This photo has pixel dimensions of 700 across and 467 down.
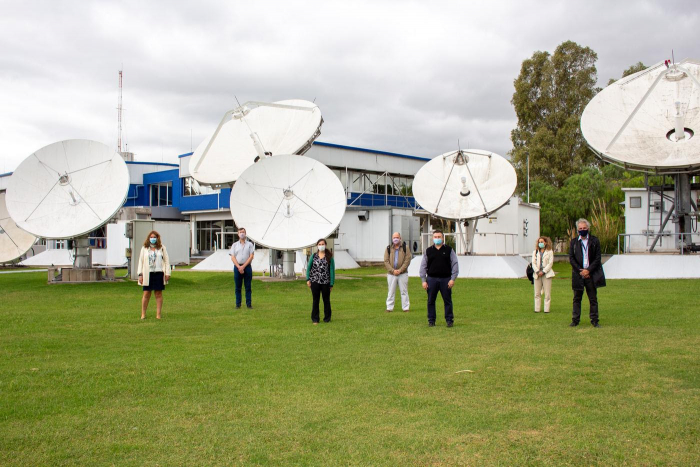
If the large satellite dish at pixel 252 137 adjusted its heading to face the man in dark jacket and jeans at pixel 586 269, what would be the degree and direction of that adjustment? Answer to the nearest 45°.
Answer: approximately 45° to its left

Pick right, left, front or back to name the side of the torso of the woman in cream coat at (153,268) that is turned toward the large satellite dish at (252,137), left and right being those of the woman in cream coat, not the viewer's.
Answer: back

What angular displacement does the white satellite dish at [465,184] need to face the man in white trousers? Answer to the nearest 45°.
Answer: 0° — it already faces them

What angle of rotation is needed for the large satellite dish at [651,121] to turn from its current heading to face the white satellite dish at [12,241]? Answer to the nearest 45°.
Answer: approximately 90° to its right

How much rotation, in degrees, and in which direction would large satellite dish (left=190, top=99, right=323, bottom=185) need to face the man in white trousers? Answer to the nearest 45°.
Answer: approximately 45° to its left

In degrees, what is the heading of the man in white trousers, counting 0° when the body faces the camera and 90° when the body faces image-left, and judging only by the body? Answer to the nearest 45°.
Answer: approximately 0°
